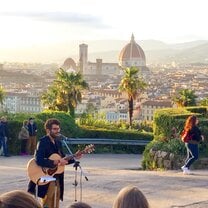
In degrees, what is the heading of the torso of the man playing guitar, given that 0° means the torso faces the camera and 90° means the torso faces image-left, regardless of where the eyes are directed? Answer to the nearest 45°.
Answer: approximately 315°

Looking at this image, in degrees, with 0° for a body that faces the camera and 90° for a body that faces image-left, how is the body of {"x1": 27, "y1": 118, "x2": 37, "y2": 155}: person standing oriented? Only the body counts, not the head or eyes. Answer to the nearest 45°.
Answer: approximately 0°

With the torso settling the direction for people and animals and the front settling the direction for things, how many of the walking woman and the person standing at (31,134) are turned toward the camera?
1

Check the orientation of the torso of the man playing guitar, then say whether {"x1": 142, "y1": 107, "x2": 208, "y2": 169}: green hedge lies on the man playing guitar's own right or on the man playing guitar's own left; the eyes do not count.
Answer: on the man playing guitar's own left

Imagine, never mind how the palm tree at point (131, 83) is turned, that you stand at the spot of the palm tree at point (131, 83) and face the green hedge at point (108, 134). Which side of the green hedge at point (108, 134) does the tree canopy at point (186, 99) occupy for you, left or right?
left
